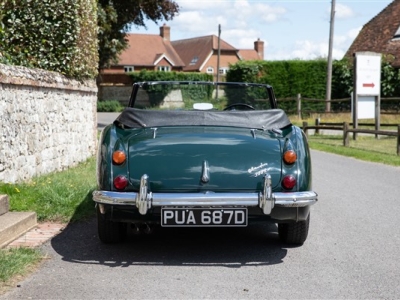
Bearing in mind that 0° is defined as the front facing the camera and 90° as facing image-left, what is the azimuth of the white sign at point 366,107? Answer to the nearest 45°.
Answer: approximately 0°

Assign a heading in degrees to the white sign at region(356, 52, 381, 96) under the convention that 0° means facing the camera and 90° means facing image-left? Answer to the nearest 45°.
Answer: approximately 0°

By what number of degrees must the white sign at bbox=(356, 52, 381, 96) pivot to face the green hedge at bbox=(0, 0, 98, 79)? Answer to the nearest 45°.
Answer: approximately 45° to its right

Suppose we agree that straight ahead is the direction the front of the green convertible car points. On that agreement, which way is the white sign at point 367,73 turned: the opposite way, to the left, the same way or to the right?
the opposite way

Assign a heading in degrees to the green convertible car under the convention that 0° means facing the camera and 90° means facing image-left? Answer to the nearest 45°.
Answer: approximately 180°

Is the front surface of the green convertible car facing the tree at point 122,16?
yes

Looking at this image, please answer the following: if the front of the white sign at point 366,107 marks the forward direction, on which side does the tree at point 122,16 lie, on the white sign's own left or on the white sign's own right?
on the white sign's own right
